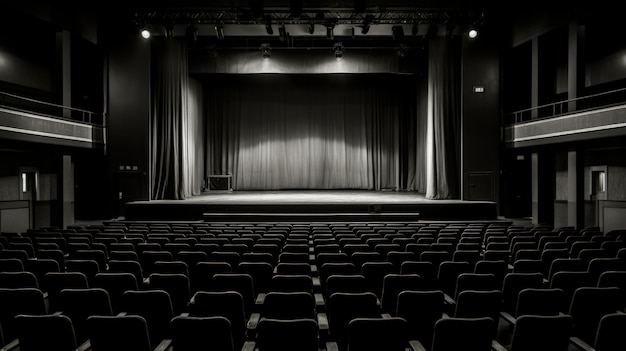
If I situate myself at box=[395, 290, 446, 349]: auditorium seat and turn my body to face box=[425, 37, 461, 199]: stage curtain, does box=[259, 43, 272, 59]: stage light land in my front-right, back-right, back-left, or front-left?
front-left

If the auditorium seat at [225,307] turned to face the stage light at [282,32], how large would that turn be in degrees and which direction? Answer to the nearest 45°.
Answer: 0° — it already faces it

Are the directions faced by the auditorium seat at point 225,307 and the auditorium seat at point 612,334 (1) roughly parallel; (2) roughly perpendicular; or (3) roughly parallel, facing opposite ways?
roughly parallel

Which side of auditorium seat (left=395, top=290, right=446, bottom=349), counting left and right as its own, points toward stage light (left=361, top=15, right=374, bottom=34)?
front

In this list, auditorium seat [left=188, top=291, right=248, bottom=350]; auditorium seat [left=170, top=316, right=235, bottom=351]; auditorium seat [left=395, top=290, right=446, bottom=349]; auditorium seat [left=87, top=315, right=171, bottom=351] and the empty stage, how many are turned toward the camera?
1

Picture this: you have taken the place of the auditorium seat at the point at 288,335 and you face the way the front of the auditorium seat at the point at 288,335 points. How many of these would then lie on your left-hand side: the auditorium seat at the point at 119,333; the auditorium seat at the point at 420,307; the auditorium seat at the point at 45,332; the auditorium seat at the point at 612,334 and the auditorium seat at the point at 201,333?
3

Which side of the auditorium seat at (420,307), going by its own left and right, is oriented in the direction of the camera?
back

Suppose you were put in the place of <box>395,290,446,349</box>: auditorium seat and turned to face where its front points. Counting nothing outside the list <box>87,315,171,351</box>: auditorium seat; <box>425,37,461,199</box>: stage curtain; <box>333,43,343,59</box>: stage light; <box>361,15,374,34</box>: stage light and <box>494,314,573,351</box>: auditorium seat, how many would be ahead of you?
3

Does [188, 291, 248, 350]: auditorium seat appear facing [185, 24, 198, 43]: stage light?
yes

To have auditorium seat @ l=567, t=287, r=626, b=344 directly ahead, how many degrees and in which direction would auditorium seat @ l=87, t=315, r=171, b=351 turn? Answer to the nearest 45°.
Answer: approximately 45° to its right

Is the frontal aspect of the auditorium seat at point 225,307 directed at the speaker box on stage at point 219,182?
yes

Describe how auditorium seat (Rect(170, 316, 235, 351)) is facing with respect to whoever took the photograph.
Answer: facing away from the viewer

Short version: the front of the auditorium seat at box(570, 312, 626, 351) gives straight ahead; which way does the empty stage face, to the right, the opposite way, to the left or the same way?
the opposite way

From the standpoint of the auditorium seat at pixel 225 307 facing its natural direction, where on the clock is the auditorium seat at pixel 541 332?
the auditorium seat at pixel 541 332 is roughly at 4 o'clock from the auditorium seat at pixel 225 307.

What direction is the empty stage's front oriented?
toward the camera

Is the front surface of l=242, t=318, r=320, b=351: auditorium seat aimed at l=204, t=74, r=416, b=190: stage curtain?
yes

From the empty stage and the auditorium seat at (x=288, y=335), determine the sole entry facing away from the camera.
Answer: the auditorium seat

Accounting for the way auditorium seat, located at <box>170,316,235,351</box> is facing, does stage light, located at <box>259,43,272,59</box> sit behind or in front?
in front

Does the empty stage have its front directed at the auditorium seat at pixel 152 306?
yes

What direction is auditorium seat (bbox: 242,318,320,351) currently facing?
away from the camera

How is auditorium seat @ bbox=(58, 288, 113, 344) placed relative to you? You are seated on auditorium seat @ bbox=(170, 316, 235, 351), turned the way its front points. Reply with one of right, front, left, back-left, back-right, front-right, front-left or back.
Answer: front-left

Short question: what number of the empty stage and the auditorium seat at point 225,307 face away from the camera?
1

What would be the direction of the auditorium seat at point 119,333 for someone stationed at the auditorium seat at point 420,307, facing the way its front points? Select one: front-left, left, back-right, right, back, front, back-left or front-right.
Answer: back-left
